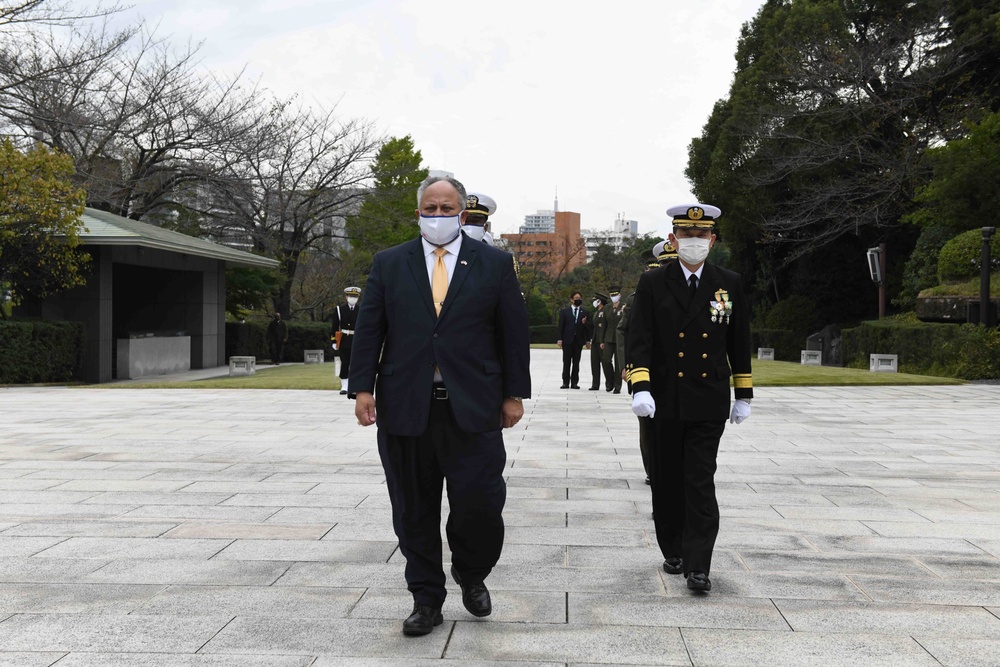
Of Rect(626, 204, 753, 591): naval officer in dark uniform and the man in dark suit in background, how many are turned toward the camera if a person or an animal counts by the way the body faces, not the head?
2

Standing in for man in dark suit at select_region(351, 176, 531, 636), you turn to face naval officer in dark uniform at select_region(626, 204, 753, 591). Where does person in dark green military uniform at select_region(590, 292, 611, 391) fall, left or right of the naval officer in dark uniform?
left

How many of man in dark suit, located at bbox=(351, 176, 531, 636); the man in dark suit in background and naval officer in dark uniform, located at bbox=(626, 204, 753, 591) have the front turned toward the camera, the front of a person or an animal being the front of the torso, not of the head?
3

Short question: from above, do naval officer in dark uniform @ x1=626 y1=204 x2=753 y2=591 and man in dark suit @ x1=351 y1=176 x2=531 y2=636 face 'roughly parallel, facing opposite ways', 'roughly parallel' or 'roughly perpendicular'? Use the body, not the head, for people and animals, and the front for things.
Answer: roughly parallel

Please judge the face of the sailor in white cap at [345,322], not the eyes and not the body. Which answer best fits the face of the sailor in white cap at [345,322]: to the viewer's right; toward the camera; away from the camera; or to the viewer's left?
toward the camera

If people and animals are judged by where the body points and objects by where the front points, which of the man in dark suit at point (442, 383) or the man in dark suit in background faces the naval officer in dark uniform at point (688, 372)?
the man in dark suit in background

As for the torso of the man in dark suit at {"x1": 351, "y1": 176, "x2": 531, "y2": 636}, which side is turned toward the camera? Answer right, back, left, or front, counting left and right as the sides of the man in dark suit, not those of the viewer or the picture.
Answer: front

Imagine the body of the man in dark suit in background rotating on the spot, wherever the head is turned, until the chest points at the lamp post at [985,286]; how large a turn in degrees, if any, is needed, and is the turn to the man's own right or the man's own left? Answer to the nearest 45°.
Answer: approximately 90° to the man's own left

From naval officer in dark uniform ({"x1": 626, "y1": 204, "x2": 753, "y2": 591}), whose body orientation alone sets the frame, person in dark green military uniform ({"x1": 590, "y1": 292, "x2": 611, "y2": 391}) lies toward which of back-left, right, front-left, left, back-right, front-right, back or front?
back

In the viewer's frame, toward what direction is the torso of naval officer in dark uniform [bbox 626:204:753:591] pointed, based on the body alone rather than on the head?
toward the camera

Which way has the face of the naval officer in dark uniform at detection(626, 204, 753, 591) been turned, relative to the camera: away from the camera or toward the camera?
toward the camera

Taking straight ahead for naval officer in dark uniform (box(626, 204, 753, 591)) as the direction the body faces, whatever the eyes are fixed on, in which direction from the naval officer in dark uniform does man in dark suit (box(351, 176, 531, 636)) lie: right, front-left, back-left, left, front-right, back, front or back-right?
front-right
